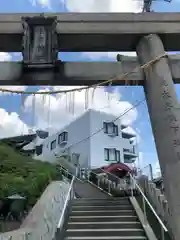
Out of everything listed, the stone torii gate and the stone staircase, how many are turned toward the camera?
2

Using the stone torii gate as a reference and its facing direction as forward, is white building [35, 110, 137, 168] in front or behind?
behind

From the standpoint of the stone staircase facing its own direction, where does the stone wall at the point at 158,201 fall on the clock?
The stone wall is roughly at 9 o'clock from the stone staircase.

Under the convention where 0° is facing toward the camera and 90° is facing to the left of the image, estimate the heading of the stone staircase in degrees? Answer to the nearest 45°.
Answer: approximately 0°
